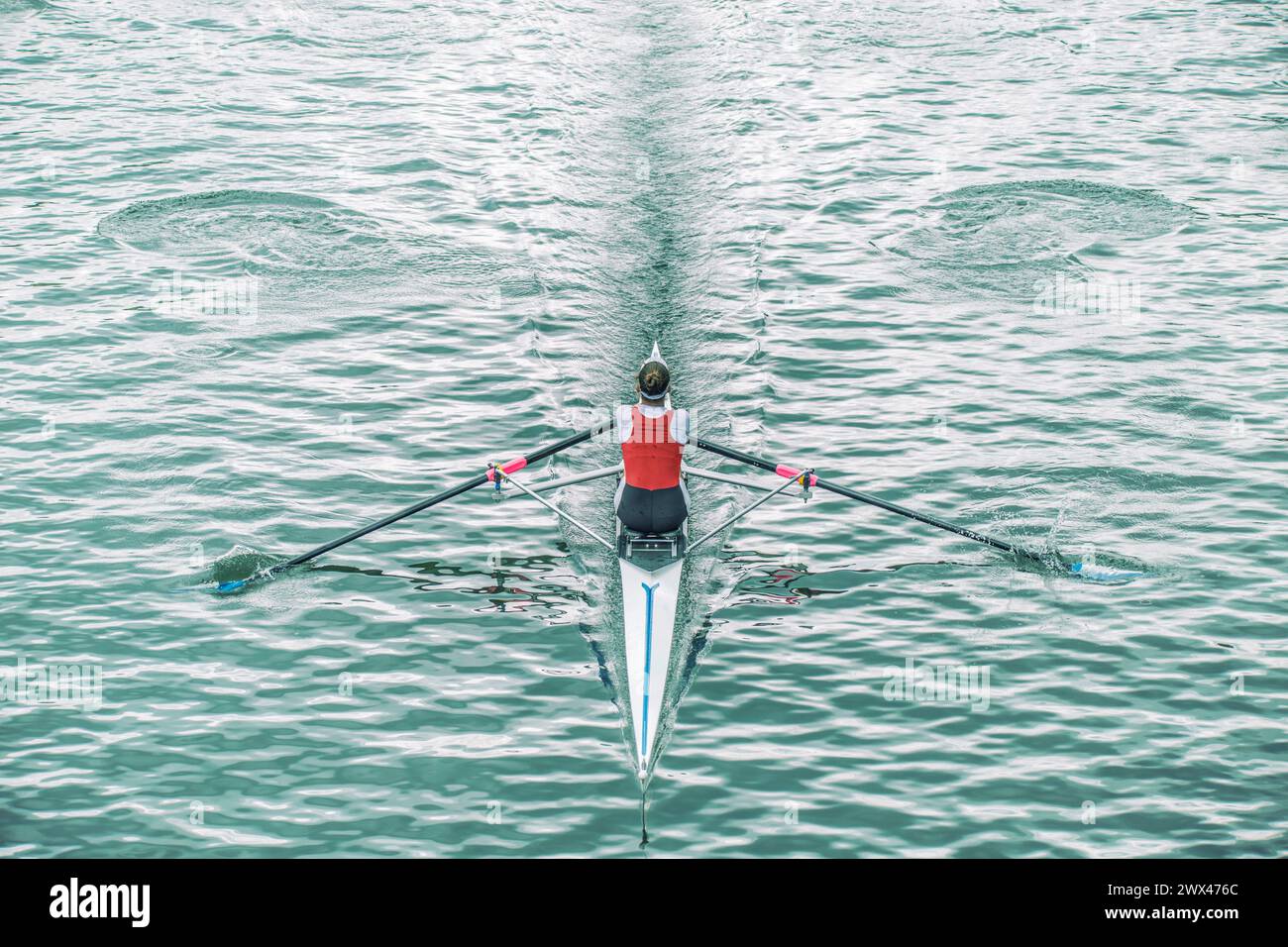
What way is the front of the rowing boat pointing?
toward the camera
